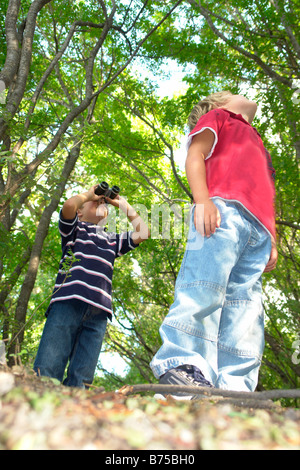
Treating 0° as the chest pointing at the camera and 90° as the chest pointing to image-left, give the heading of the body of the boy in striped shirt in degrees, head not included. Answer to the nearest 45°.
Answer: approximately 315°

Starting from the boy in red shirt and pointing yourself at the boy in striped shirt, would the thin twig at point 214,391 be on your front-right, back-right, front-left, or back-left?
back-left

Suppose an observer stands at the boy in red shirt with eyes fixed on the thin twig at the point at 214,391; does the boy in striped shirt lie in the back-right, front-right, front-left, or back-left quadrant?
back-right
